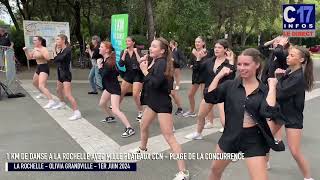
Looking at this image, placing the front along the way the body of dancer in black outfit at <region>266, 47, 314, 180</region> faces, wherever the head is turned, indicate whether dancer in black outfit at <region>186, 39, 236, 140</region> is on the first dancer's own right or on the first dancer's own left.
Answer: on the first dancer's own right

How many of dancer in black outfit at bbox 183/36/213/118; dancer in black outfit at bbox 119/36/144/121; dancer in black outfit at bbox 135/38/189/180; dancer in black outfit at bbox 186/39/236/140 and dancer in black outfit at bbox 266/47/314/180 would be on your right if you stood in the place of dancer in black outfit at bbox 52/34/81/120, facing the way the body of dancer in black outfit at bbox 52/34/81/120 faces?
0

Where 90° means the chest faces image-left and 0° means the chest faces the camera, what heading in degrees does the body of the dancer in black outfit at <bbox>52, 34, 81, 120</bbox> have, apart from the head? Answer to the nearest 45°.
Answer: approximately 45°

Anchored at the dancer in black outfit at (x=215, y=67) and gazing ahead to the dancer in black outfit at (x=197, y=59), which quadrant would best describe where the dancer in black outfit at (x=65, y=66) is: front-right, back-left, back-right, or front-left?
front-left

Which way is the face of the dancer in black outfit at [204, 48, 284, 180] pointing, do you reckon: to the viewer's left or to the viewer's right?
to the viewer's left

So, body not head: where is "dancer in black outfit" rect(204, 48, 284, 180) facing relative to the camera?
toward the camera

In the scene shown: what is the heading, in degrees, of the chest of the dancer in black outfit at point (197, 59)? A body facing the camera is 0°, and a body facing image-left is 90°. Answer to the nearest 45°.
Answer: approximately 45°

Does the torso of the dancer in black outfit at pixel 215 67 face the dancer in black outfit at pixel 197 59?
no

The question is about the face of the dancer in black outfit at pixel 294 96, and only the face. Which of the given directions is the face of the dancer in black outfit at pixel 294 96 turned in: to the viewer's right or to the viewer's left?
to the viewer's left

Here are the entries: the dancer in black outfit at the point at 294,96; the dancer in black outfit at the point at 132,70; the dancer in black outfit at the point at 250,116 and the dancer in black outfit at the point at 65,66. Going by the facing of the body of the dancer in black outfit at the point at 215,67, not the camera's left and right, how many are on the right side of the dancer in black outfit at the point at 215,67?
2

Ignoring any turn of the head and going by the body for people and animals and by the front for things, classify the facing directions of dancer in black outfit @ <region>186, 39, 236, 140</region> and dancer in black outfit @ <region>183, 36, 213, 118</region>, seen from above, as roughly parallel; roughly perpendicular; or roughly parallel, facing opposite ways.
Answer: roughly parallel

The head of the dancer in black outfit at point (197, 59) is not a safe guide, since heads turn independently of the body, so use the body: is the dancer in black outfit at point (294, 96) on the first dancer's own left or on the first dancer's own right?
on the first dancer's own left

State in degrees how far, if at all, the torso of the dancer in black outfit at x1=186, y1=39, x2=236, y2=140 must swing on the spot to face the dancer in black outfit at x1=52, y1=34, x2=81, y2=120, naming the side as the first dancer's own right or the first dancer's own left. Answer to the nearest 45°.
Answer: approximately 90° to the first dancer's own right

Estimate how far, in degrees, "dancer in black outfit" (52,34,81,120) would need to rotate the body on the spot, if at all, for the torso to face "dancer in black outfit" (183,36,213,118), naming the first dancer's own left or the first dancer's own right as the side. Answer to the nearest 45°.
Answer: approximately 90° to the first dancer's own left
